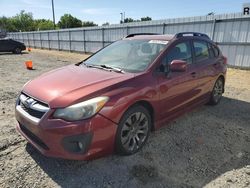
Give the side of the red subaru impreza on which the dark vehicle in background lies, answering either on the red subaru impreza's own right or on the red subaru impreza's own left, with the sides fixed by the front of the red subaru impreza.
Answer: on the red subaru impreza's own right
